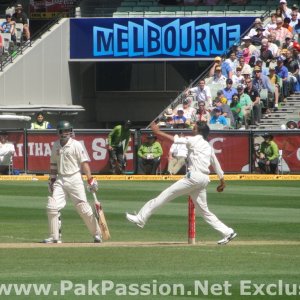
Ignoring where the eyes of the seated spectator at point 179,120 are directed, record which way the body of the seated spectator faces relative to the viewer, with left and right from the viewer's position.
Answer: facing the viewer

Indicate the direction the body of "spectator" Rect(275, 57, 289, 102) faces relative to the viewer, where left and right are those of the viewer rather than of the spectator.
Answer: facing the viewer and to the left of the viewer

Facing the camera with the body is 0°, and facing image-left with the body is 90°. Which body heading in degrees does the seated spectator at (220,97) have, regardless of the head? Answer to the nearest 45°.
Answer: approximately 45°

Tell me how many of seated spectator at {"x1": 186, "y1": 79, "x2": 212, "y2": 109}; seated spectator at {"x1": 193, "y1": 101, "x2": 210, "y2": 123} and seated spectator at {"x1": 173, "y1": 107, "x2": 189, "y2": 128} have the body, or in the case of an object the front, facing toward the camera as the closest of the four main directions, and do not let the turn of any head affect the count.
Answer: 3

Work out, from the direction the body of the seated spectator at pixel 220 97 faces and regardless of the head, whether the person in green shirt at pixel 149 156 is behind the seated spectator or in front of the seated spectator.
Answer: in front

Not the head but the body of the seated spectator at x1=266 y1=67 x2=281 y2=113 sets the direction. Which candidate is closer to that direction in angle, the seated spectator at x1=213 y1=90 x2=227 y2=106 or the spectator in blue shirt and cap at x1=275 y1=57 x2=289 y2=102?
the seated spectator

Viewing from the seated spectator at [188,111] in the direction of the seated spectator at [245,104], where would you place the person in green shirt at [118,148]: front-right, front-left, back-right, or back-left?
back-right

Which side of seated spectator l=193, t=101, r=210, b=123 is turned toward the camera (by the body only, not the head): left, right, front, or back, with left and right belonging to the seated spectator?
front

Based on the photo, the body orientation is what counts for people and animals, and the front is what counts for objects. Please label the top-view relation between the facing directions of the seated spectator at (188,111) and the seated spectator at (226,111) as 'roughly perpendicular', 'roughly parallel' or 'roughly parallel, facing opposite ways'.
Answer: roughly parallel

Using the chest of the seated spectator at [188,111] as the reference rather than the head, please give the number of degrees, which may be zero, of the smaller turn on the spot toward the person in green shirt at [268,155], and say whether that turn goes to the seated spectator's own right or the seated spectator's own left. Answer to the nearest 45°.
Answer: approximately 90° to the seated spectator's own left

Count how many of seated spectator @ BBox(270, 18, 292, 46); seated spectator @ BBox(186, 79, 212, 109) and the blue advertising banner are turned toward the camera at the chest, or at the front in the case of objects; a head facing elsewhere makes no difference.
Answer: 3
